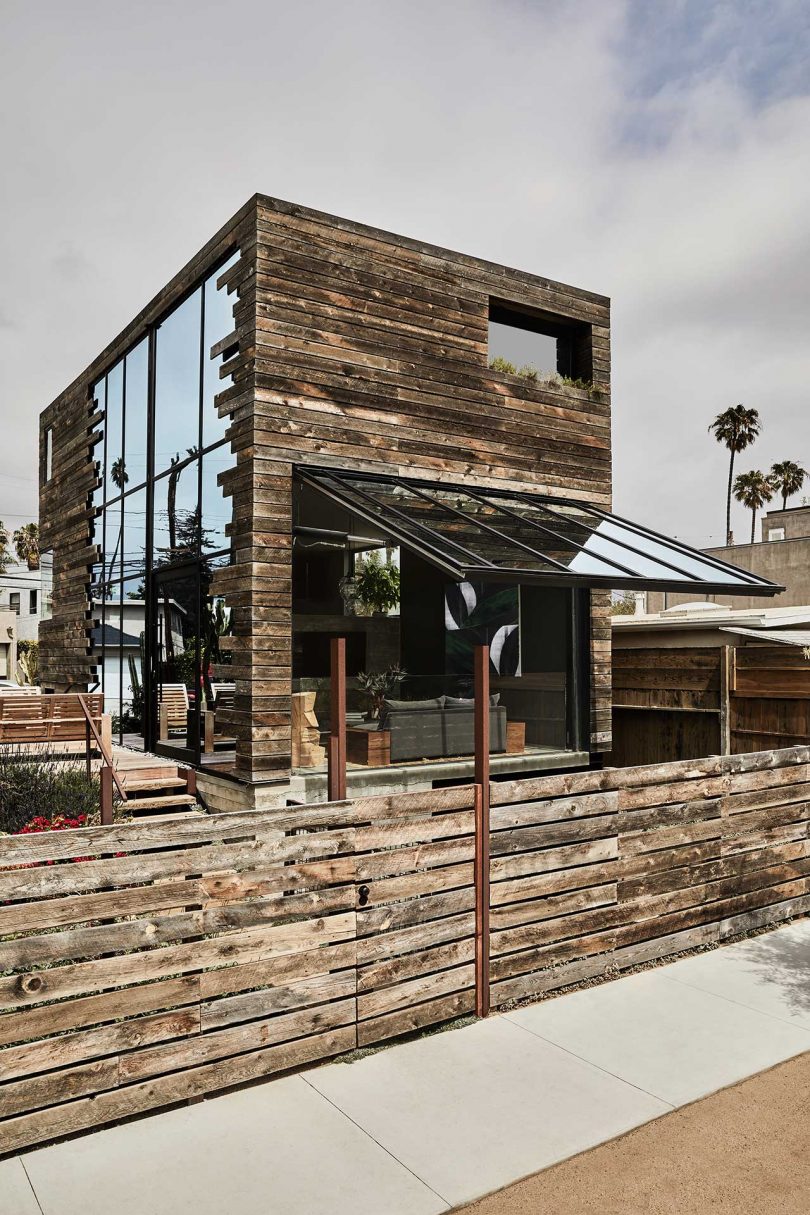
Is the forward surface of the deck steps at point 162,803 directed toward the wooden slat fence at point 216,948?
yes

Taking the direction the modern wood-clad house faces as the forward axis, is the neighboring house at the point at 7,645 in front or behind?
behind

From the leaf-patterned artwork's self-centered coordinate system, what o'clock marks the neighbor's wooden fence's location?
The neighbor's wooden fence is roughly at 8 o'clock from the leaf-patterned artwork.

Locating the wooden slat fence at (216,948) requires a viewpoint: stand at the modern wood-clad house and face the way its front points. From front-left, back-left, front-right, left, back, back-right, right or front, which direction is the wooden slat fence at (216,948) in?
front-right

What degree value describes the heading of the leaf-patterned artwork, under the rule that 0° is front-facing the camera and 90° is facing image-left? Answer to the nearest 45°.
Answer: approximately 0°

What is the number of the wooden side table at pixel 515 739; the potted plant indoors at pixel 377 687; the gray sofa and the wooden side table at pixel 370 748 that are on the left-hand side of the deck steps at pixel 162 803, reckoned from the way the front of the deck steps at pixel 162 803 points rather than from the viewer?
4

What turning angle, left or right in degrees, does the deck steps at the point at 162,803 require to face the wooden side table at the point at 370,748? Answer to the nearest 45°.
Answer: approximately 90° to its left
